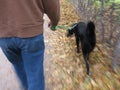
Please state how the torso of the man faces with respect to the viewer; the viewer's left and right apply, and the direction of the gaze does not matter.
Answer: facing away from the viewer

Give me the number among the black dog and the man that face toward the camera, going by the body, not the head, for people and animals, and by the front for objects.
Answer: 0

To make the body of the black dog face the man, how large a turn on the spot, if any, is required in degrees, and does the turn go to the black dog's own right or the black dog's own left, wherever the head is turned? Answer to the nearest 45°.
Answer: approximately 90° to the black dog's own left

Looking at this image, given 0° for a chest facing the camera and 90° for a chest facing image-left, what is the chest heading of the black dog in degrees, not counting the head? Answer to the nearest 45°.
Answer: approximately 135°
